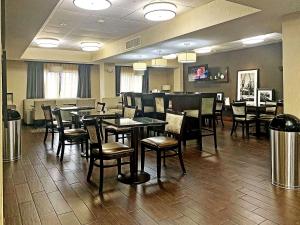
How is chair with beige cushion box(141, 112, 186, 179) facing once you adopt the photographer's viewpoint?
facing the viewer and to the left of the viewer

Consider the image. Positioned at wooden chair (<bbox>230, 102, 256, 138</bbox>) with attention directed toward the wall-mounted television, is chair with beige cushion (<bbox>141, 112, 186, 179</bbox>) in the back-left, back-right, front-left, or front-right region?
back-left

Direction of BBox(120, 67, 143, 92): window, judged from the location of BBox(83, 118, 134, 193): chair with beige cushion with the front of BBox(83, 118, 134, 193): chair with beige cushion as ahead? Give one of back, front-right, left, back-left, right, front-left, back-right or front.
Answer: front-left

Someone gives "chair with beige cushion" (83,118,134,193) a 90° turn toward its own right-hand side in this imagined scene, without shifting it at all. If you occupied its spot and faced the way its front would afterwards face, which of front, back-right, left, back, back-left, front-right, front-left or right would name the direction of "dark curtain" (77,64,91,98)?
back-left

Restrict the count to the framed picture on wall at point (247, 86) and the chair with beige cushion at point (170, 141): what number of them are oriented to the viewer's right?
0

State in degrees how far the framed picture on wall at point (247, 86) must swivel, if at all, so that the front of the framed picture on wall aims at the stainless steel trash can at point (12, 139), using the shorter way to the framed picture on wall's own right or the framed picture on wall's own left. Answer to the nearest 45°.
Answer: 0° — it already faces it

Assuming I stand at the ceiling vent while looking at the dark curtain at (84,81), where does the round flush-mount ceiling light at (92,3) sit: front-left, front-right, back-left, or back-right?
back-left

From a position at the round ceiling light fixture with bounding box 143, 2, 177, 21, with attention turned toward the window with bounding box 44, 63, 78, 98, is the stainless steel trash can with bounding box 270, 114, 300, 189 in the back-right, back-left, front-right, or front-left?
back-right

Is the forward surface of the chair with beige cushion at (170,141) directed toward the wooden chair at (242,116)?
no

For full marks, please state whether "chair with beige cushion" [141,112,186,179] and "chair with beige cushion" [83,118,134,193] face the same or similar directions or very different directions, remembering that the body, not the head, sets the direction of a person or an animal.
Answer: very different directions
